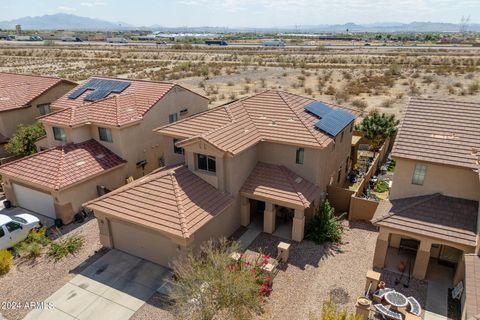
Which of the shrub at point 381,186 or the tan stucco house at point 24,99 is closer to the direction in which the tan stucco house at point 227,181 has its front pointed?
the tan stucco house

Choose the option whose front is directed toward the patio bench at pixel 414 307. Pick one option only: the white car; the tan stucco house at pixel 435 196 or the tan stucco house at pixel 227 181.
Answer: the tan stucco house at pixel 435 196

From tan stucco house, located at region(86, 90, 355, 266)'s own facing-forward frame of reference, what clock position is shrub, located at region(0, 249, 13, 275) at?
The shrub is roughly at 1 o'clock from the tan stucco house.

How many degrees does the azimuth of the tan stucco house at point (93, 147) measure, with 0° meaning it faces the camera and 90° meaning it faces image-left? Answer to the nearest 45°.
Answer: approximately 45°

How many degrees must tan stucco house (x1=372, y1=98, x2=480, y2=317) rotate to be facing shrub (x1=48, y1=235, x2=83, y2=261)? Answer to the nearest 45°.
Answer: approximately 45° to its right

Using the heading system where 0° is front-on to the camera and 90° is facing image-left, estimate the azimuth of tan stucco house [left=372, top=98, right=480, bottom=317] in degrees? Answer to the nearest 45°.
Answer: approximately 0°

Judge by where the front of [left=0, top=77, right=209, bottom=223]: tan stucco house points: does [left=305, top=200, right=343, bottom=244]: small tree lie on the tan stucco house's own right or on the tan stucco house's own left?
on the tan stucco house's own left

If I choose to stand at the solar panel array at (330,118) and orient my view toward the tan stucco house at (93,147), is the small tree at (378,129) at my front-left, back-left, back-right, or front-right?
back-right

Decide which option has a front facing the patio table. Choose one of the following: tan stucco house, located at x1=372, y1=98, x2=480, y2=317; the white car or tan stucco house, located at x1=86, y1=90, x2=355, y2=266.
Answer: tan stucco house, located at x1=372, y1=98, x2=480, y2=317
